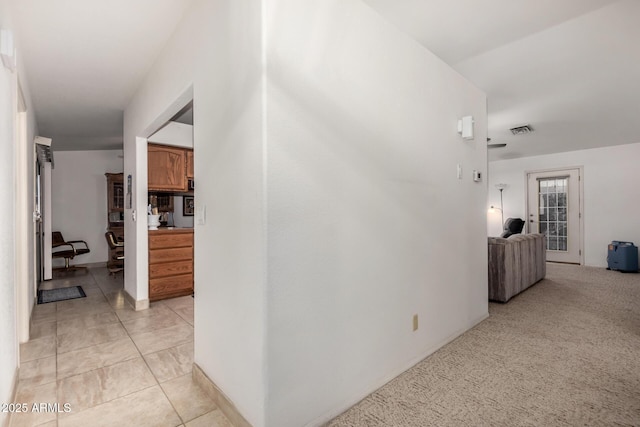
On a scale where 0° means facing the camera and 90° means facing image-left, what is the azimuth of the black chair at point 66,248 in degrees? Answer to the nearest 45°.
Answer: approximately 270°

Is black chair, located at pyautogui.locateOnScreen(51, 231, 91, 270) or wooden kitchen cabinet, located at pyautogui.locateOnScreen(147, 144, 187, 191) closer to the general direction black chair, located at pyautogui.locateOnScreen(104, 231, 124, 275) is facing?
the wooden kitchen cabinet

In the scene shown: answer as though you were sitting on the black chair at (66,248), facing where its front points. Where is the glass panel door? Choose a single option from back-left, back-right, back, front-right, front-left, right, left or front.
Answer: front-right

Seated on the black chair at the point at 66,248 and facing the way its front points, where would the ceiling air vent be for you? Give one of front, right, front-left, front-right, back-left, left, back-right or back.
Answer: front-right

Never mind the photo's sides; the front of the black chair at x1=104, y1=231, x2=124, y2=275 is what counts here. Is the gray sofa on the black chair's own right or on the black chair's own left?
on the black chair's own right

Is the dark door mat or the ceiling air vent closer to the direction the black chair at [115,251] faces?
the ceiling air vent

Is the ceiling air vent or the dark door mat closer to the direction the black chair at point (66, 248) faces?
the ceiling air vent

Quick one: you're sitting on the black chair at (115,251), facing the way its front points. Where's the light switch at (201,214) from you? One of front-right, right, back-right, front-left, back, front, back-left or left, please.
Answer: right

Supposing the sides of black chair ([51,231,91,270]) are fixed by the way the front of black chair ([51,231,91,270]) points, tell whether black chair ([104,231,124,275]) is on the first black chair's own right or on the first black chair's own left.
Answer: on the first black chair's own right

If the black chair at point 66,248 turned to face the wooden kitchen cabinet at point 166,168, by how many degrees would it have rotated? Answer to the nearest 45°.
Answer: approximately 90° to its right

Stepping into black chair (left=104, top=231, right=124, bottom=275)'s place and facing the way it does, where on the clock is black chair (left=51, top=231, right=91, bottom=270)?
black chair (left=51, top=231, right=91, bottom=270) is roughly at 8 o'clock from black chair (left=104, top=231, right=124, bottom=275).

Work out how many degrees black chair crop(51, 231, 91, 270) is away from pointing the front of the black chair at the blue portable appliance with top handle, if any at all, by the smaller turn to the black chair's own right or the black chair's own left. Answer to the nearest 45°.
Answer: approximately 45° to the black chair's own right
